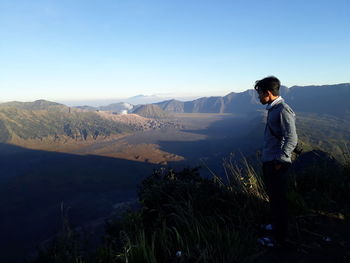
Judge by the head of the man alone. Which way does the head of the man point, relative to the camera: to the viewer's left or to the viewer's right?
to the viewer's left

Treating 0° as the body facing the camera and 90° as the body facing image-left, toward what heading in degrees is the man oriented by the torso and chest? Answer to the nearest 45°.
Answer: approximately 90°
